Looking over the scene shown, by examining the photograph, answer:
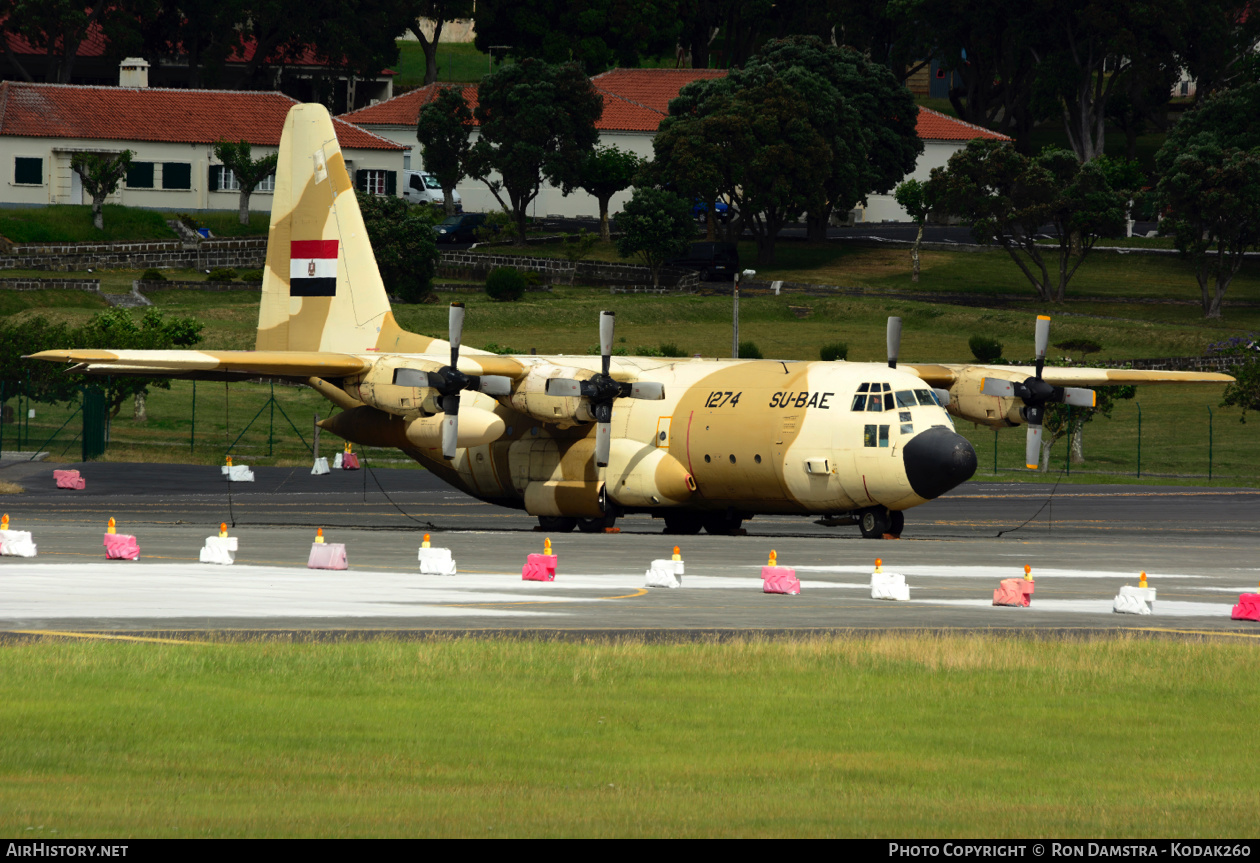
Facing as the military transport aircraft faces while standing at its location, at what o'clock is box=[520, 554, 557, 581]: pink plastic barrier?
The pink plastic barrier is roughly at 2 o'clock from the military transport aircraft.

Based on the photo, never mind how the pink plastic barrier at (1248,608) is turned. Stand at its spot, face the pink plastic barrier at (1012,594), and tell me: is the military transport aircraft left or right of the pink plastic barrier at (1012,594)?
right

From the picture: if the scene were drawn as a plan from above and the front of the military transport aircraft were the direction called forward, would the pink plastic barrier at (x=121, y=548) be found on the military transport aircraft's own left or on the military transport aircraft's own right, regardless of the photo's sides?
on the military transport aircraft's own right

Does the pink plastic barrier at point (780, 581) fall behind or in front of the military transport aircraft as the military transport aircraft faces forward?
in front

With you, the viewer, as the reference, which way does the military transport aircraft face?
facing the viewer and to the right of the viewer

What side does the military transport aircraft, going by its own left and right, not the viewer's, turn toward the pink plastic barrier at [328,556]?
right

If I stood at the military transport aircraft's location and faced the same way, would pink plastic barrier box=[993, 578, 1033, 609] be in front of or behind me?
in front

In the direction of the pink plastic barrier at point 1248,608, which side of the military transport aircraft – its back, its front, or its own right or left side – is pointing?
front

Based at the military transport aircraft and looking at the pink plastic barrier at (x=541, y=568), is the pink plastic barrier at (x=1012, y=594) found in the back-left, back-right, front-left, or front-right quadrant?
front-left

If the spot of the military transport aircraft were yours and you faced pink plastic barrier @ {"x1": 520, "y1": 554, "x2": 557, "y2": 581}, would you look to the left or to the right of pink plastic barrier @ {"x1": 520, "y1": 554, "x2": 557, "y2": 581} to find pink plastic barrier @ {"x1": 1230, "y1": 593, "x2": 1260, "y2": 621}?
left
